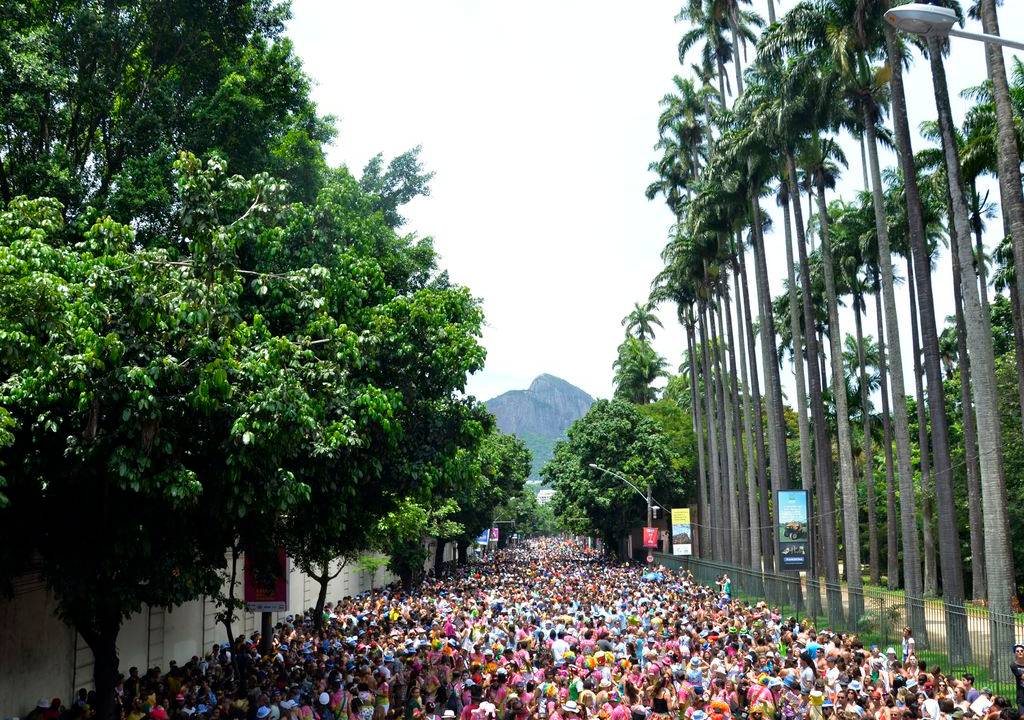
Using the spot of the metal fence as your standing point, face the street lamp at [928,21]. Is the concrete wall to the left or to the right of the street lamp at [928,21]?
right

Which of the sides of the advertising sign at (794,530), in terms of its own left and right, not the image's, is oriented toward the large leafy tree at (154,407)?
front

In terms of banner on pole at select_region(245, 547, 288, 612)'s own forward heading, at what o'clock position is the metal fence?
The metal fence is roughly at 9 o'clock from the banner on pole.

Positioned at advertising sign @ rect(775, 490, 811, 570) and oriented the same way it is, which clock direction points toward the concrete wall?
The concrete wall is roughly at 1 o'clock from the advertising sign.

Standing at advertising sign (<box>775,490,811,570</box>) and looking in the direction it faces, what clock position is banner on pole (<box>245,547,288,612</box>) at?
The banner on pole is roughly at 1 o'clock from the advertising sign.

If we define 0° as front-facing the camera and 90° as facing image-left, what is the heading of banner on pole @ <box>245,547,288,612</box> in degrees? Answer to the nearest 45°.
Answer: approximately 0°

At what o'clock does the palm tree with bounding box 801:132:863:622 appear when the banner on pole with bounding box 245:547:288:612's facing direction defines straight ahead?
The palm tree is roughly at 8 o'clock from the banner on pole.

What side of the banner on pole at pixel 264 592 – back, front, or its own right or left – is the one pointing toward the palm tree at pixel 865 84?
left

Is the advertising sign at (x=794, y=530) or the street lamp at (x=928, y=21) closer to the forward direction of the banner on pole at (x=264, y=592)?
the street lamp
